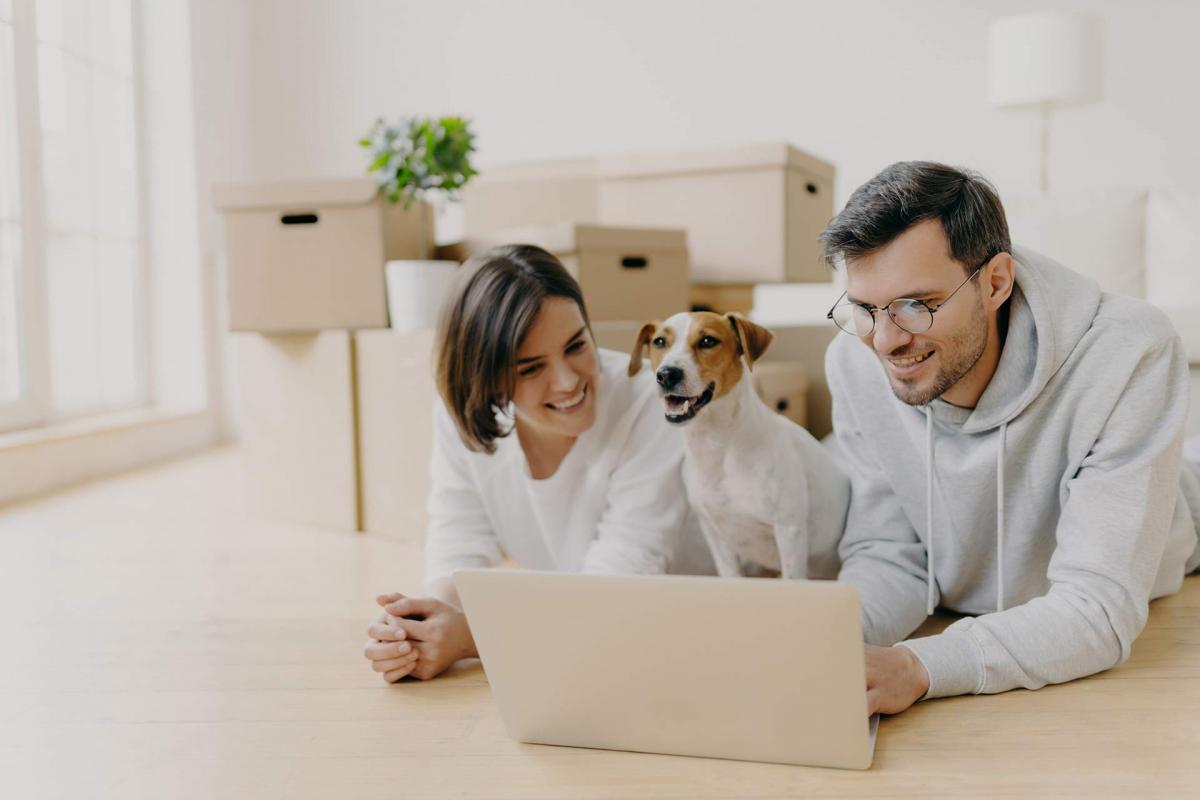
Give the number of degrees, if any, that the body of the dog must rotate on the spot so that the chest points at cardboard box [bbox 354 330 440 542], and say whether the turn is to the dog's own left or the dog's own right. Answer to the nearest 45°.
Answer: approximately 90° to the dog's own right

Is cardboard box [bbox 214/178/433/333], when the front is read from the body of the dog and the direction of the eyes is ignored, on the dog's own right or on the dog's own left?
on the dog's own right

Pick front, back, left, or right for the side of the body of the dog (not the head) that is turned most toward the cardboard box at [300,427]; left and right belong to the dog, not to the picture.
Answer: right

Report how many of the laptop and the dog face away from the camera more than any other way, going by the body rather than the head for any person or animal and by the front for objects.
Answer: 1

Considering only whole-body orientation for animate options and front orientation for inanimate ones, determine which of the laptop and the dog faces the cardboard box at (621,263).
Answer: the laptop

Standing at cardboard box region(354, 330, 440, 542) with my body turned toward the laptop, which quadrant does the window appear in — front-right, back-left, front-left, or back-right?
back-right

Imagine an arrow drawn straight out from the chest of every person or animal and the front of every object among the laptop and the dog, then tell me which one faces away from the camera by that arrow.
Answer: the laptop

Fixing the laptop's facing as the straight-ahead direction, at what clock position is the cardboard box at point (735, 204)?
The cardboard box is roughly at 12 o'clock from the laptop.

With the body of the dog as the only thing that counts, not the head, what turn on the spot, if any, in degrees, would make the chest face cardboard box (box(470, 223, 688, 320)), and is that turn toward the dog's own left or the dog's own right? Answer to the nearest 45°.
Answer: approximately 135° to the dog's own right

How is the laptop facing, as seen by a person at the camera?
facing away from the viewer

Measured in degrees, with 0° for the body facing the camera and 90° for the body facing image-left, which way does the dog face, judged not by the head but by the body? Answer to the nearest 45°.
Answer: approximately 45°
